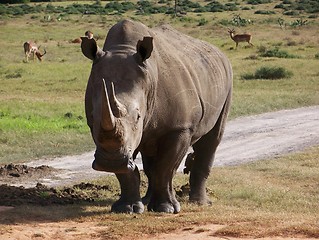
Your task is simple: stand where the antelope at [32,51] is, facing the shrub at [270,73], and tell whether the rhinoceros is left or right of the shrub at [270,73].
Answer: right

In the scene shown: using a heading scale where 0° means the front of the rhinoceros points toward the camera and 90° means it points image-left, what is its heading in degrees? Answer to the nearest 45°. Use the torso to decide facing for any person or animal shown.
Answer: approximately 45°

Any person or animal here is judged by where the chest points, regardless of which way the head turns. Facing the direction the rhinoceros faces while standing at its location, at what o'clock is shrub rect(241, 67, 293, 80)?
The shrub is roughly at 5 o'clock from the rhinoceros.

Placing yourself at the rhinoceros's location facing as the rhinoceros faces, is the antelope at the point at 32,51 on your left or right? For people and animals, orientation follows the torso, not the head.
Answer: on your right

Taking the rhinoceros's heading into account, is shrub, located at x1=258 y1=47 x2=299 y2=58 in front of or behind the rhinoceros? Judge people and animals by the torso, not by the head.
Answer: behind
